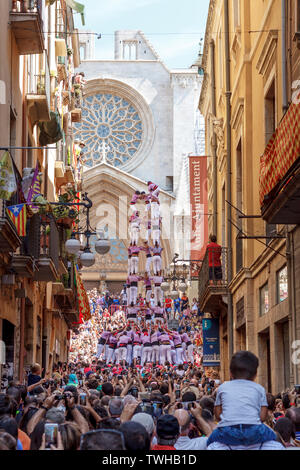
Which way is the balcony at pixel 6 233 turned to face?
to the viewer's right

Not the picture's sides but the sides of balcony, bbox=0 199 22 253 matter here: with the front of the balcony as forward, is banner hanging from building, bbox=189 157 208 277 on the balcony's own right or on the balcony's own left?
on the balcony's own left

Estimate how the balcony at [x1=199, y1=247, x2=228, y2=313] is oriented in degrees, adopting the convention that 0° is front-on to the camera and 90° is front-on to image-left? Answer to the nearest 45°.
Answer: approximately 90°

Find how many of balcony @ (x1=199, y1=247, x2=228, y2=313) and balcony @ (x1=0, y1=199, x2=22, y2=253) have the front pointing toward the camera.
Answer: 0

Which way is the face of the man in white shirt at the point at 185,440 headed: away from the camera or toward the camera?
away from the camera
